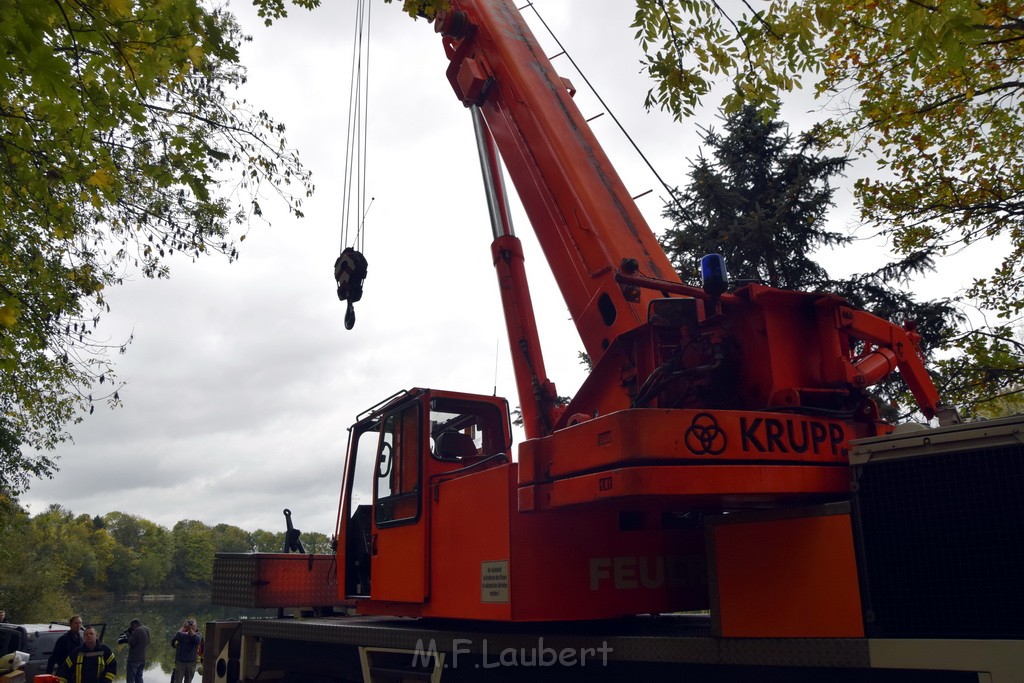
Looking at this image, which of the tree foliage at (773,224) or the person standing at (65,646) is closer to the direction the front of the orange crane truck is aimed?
the person standing

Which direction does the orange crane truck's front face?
to the viewer's left

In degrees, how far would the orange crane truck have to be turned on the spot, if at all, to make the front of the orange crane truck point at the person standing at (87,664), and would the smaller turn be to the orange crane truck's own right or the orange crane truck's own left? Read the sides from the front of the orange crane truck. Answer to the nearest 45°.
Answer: approximately 45° to the orange crane truck's own right

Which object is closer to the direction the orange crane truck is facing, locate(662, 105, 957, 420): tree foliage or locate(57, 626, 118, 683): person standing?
the person standing

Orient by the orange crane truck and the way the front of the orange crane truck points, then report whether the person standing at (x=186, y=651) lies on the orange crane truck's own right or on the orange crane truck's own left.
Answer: on the orange crane truck's own right

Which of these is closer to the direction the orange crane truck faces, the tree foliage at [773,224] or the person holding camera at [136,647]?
the person holding camera

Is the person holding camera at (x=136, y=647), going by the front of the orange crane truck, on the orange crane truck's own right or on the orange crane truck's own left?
on the orange crane truck's own right

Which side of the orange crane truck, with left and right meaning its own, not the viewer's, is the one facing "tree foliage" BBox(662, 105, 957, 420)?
right

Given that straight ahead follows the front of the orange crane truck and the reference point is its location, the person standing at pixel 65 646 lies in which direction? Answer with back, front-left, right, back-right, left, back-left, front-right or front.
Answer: front-right
